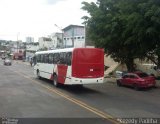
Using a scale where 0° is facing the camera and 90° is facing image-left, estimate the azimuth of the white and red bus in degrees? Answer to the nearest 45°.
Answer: approximately 135°

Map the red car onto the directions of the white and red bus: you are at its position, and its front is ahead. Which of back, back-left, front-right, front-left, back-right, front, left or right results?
right
